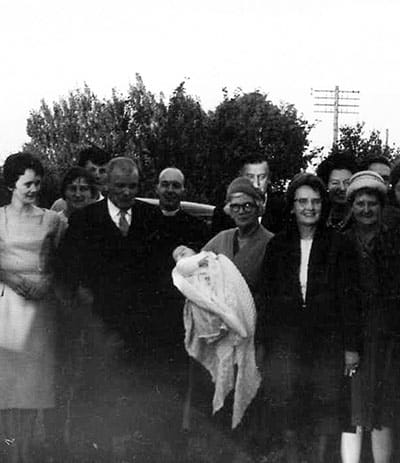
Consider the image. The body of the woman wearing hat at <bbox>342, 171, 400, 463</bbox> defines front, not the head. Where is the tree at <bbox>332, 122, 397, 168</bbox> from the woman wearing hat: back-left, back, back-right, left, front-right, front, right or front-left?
back

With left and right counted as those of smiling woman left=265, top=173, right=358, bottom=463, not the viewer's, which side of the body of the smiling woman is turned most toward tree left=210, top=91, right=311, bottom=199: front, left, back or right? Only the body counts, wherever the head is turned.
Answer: back

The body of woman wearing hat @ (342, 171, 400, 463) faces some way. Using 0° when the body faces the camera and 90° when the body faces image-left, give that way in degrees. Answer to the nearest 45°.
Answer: approximately 0°

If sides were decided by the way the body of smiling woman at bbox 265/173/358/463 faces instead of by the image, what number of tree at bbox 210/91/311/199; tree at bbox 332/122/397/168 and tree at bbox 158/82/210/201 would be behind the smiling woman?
3

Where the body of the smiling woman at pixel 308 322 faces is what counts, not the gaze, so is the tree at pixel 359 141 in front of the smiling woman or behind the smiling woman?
behind
